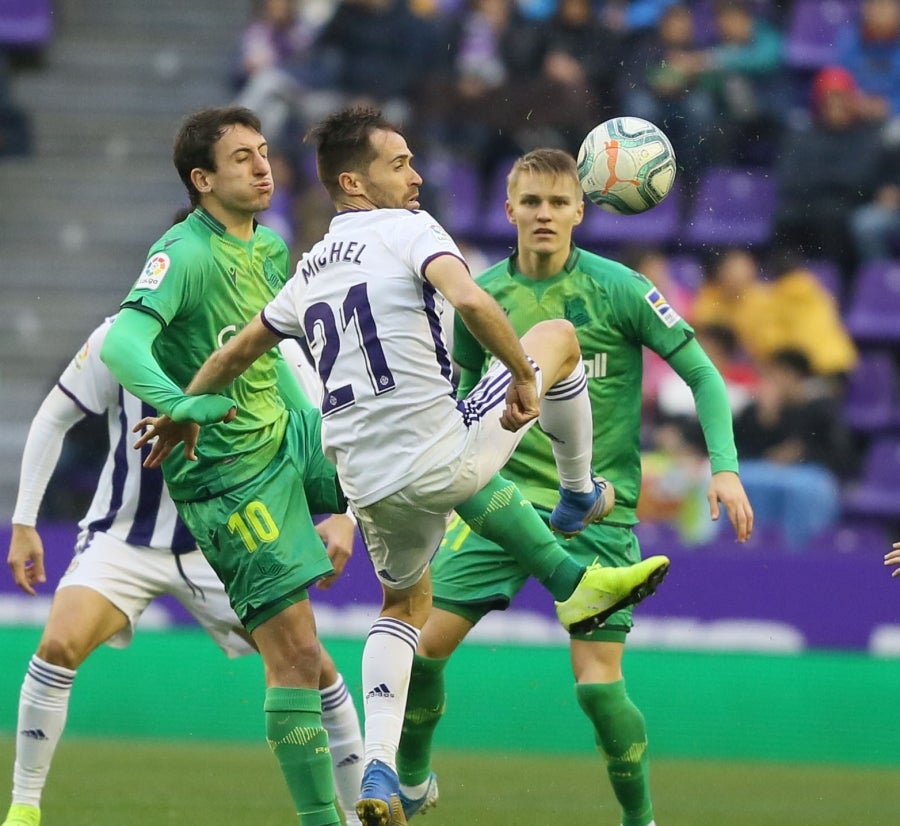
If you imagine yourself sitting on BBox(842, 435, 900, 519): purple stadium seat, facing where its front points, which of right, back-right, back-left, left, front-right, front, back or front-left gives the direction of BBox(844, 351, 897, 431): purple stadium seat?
back

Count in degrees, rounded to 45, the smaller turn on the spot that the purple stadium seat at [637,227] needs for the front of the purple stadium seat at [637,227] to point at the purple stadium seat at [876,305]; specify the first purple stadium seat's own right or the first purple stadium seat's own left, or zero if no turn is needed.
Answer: approximately 90° to the first purple stadium seat's own left

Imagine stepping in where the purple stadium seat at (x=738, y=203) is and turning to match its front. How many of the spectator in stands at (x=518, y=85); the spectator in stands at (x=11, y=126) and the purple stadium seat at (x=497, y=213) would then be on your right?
3

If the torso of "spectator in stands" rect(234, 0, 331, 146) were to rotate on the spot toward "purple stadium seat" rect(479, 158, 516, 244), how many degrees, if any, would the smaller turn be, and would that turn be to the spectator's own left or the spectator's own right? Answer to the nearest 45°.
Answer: approximately 45° to the spectator's own left

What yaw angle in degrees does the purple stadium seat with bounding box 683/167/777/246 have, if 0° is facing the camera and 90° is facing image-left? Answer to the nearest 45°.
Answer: approximately 0°

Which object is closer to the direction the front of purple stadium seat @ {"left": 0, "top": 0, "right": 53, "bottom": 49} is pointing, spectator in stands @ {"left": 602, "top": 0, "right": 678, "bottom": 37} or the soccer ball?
the soccer ball

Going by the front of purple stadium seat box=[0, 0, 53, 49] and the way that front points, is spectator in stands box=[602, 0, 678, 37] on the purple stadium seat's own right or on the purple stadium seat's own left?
on the purple stadium seat's own left

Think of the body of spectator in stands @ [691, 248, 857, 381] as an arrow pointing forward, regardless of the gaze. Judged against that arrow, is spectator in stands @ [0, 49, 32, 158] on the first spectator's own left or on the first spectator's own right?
on the first spectator's own right
